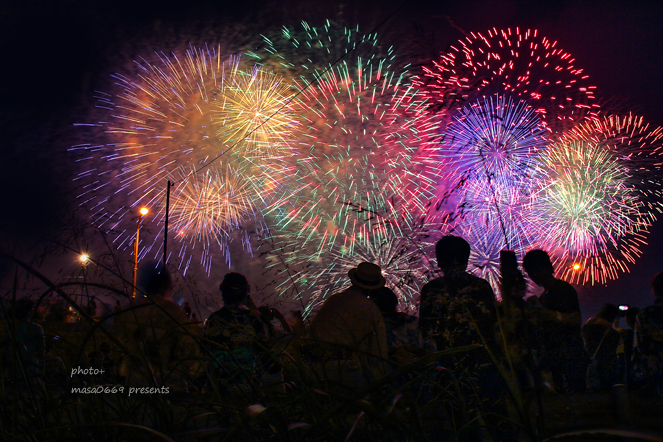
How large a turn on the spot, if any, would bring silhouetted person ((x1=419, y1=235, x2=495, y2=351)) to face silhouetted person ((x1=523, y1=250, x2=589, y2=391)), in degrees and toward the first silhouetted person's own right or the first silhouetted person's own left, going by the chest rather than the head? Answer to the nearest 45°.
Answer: approximately 45° to the first silhouetted person's own right

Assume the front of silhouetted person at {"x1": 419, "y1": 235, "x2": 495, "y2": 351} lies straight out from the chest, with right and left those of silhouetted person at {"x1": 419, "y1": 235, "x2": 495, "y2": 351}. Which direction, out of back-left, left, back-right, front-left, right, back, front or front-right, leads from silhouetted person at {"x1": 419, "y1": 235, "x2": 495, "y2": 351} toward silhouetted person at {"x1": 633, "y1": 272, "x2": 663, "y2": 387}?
front-right

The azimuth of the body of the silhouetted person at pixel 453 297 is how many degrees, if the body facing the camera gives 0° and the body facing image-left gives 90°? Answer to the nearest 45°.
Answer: approximately 180°

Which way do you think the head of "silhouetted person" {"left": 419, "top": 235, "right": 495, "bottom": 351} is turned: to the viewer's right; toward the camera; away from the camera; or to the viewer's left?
away from the camera
